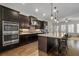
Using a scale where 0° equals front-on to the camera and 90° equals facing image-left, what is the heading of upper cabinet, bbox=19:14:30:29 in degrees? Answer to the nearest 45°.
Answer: approximately 315°

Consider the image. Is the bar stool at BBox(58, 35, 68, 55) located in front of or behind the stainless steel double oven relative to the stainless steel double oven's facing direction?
in front

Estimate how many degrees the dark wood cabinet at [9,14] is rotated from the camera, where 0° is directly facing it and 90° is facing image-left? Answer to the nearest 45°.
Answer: approximately 315°
